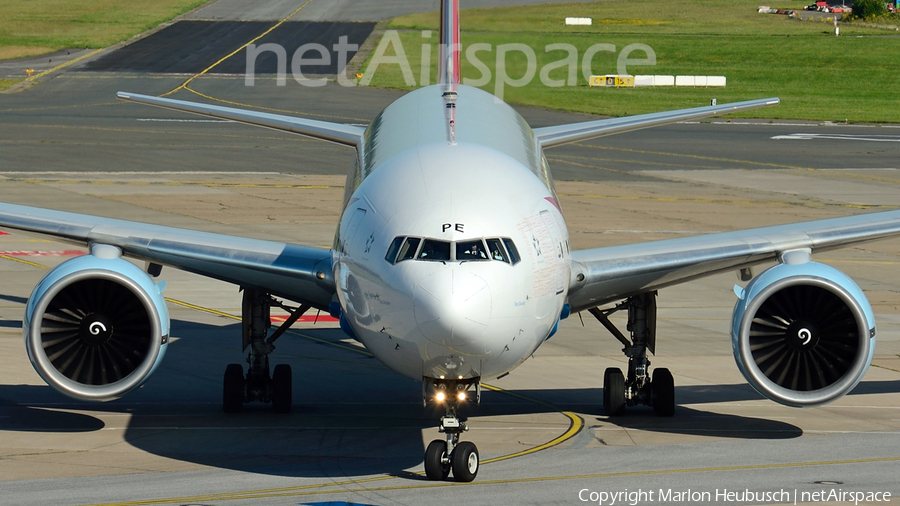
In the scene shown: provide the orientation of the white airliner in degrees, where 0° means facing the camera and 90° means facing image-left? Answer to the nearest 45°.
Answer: approximately 0°
